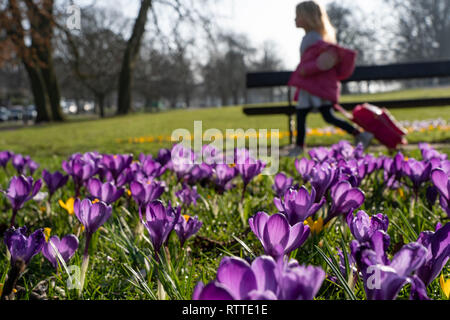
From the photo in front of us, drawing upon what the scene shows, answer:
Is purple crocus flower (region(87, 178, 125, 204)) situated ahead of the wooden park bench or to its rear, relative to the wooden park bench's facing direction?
ahead

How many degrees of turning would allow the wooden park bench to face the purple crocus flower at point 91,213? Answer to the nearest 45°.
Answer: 0° — it already faces it

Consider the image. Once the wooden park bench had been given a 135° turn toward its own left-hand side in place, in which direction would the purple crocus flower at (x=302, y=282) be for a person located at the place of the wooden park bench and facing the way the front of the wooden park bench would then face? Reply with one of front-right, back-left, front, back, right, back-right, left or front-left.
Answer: back-right

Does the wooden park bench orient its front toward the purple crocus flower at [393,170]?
yes

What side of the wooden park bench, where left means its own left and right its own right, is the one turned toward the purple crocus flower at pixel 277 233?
front

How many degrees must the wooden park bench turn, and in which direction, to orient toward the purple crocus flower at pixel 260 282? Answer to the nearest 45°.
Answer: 0° — it already faces it

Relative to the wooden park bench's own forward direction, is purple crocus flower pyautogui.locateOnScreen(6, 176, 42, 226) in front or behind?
in front

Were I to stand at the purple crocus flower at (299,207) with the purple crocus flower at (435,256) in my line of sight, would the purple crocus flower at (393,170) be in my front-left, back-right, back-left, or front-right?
back-left

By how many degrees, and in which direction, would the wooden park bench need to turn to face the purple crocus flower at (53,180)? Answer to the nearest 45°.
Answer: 0° — it already faces it

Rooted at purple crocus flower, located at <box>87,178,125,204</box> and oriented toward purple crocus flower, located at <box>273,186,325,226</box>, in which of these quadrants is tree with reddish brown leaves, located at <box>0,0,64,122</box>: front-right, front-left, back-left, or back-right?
back-left

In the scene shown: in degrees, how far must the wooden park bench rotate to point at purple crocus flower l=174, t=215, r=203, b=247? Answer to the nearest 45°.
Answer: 0° — it already faces it

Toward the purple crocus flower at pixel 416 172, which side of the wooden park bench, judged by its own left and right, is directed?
front

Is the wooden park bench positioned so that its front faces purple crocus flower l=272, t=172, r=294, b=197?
yes

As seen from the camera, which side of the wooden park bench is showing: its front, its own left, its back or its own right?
front
